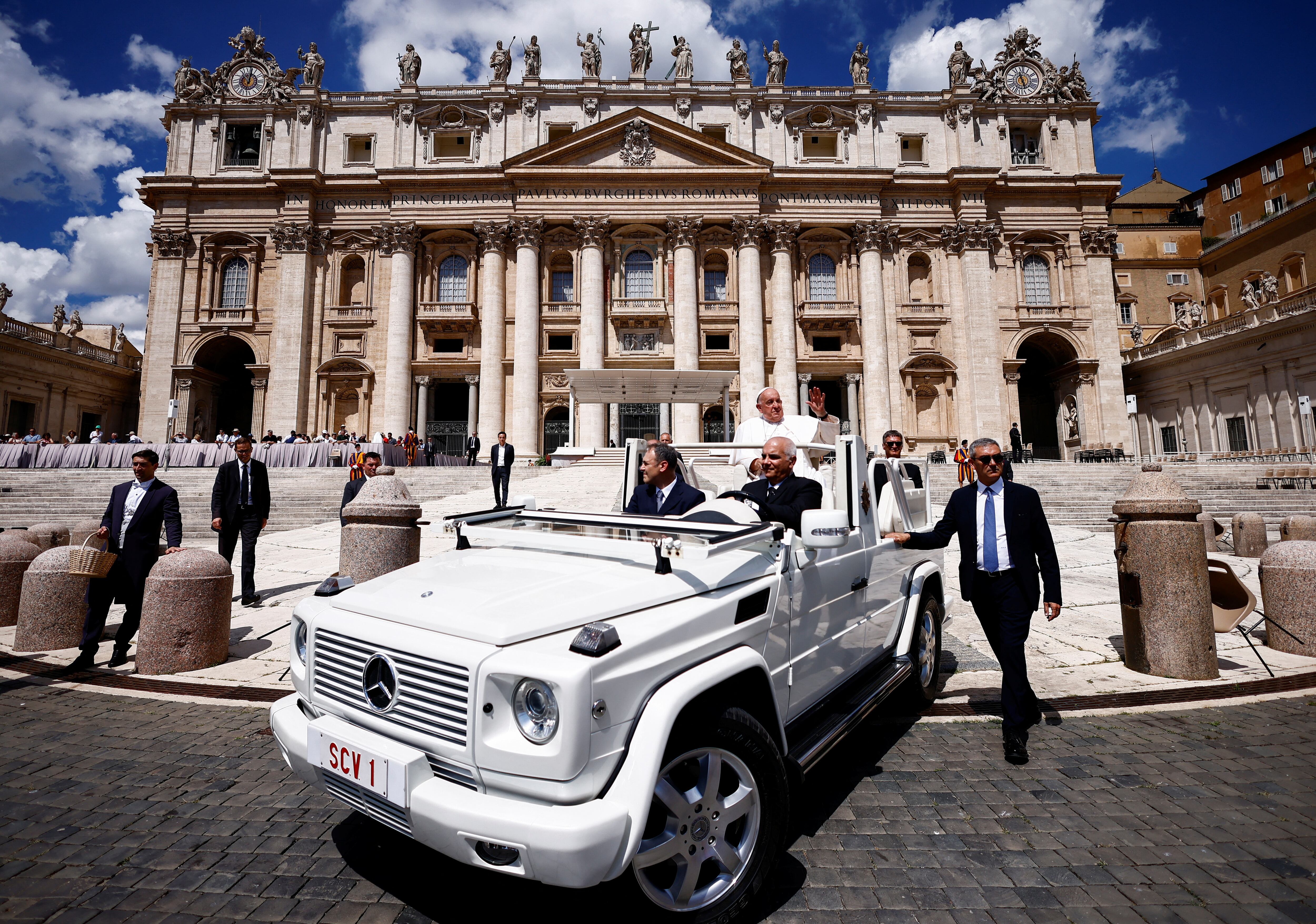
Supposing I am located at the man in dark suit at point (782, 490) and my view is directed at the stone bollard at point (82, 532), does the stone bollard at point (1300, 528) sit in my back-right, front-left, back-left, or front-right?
back-right

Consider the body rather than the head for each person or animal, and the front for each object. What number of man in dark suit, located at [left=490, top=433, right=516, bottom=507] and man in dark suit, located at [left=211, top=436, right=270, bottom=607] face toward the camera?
2

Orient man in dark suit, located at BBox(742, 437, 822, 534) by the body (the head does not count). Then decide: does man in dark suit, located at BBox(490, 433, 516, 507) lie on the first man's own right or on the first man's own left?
on the first man's own right

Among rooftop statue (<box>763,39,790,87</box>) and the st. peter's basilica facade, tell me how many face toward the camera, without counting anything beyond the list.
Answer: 2

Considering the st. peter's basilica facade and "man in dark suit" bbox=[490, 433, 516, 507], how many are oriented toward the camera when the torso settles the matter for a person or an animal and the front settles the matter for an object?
2
